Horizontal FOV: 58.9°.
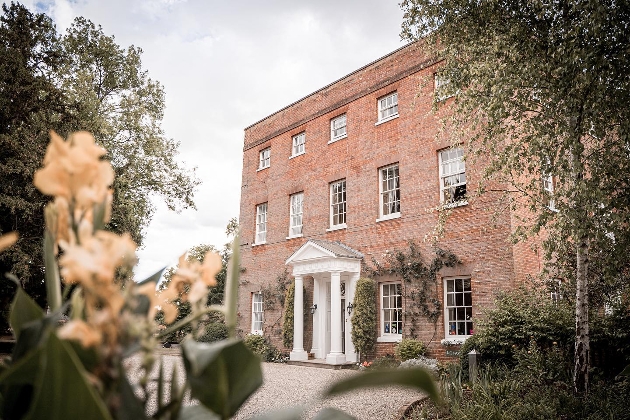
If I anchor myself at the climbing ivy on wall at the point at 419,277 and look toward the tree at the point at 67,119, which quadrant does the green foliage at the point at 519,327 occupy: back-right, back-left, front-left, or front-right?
back-left

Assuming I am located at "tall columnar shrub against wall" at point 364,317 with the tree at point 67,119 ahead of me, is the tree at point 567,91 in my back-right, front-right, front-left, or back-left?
back-left

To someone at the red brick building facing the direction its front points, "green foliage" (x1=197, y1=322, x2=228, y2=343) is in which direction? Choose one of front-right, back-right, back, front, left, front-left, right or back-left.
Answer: right

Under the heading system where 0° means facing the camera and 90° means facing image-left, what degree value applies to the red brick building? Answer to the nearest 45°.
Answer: approximately 45°

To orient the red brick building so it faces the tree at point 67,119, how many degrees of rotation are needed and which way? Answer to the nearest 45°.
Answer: approximately 45° to its right

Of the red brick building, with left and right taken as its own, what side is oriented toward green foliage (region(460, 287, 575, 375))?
left

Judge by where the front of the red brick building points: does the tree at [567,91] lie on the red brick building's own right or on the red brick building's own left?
on the red brick building's own left

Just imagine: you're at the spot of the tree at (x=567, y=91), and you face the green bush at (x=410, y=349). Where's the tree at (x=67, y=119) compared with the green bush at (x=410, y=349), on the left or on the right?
left

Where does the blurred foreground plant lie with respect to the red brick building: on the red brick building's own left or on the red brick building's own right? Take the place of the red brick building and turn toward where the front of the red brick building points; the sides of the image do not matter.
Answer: on the red brick building's own left
